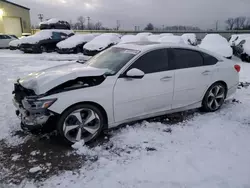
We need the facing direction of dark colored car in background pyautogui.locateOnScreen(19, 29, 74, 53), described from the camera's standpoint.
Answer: facing the viewer and to the left of the viewer

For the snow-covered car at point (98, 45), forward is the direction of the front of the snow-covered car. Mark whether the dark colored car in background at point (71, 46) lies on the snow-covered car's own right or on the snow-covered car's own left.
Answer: on the snow-covered car's own right

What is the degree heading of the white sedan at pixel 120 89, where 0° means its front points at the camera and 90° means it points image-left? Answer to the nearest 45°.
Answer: approximately 45°

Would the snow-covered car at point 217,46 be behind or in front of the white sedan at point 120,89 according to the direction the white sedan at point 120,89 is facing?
behind

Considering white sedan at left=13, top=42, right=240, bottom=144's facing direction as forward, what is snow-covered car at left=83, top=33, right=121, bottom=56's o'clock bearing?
The snow-covered car is roughly at 4 o'clock from the white sedan.

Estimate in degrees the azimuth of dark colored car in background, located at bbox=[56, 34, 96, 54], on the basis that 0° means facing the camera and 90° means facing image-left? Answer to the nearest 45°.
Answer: approximately 45°

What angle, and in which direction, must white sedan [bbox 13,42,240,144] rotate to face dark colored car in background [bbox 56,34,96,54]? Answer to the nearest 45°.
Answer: approximately 135° to its right
